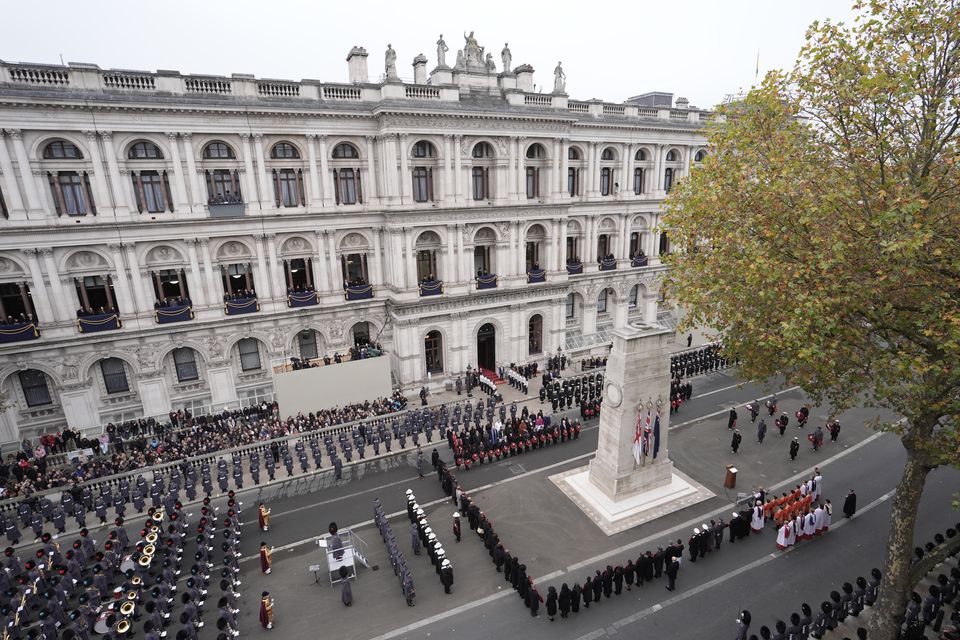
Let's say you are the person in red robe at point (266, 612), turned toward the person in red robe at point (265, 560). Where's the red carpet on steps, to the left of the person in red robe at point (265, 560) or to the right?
right

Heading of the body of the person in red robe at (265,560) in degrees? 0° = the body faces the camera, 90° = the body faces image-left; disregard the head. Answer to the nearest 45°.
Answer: approximately 270°

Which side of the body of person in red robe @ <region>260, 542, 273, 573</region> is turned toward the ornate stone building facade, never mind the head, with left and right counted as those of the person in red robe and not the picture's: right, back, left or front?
left

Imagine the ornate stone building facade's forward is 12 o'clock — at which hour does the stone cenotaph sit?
The stone cenotaph is roughly at 12 o'clock from the ornate stone building facade.

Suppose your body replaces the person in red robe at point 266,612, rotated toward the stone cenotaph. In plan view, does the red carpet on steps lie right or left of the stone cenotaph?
left

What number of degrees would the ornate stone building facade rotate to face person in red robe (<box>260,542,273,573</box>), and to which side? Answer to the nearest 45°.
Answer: approximately 45° to its right

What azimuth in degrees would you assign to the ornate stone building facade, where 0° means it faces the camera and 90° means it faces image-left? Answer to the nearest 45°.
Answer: approximately 315°

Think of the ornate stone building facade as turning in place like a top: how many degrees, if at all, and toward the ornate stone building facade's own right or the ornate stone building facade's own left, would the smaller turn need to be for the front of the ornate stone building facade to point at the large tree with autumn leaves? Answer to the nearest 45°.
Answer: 0° — it already faces it

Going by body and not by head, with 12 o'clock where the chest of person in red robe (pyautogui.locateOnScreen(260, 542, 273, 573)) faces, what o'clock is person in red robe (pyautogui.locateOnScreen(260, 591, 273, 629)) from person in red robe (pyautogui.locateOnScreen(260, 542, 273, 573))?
person in red robe (pyautogui.locateOnScreen(260, 591, 273, 629)) is roughly at 3 o'clock from person in red robe (pyautogui.locateOnScreen(260, 542, 273, 573)).

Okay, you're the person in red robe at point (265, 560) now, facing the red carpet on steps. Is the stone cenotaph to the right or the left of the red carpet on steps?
right

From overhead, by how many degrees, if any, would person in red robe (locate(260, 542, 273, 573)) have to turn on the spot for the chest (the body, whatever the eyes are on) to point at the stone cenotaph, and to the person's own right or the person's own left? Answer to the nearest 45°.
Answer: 0° — they already face it

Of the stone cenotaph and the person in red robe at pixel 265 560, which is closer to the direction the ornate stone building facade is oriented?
the stone cenotaph
